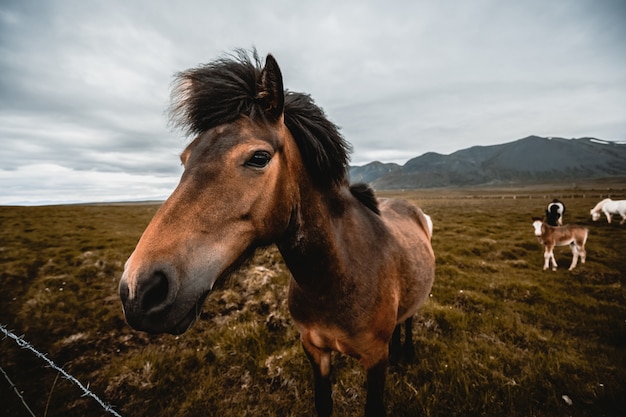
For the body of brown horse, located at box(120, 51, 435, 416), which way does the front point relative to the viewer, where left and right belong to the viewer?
facing the viewer and to the left of the viewer

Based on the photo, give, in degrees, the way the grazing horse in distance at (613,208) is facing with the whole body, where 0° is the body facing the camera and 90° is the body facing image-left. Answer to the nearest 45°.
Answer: approximately 90°

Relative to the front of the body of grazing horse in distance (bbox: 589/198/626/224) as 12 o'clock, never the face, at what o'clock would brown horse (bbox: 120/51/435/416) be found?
The brown horse is roughly at 9 o'clock from the grazing horse in distance.

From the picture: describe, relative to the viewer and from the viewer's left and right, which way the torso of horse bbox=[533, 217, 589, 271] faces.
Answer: facing to the left of the viewer

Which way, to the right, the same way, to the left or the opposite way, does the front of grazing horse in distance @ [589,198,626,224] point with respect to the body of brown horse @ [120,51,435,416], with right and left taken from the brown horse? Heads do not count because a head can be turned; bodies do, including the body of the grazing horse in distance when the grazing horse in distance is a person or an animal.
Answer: to the right

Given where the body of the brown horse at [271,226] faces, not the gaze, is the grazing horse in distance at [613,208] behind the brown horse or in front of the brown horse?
behind
